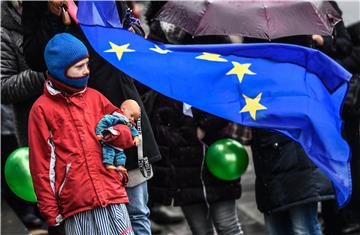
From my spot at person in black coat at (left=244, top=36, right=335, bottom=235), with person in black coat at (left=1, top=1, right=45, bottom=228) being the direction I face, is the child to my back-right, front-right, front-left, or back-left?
front-left

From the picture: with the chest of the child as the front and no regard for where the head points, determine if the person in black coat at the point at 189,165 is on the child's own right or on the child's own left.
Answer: on the child's own left

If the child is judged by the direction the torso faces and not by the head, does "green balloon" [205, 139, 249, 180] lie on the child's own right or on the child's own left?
on the child's own left

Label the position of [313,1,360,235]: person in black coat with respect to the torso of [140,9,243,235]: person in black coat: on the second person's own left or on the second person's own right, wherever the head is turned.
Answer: on the second person's own left

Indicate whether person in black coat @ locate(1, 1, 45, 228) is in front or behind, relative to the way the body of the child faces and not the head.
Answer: behind

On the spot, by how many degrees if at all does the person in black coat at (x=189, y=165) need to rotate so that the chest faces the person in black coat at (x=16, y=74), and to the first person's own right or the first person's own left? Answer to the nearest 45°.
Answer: approximately 135° to the first person's own right

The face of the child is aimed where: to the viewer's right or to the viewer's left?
to the viewer's right

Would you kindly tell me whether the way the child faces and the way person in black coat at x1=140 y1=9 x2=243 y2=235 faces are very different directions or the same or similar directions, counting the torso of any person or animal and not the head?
same or similar directions

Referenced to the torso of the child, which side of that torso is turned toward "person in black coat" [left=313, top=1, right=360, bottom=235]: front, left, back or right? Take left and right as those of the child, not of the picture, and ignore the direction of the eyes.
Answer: left

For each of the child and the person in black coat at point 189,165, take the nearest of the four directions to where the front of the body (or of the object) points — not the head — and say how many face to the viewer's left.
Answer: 0

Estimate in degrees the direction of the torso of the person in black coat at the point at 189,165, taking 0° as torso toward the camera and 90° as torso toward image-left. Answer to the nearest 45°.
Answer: approximately 315°
